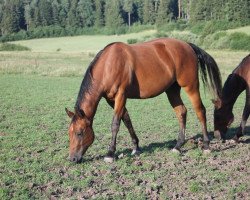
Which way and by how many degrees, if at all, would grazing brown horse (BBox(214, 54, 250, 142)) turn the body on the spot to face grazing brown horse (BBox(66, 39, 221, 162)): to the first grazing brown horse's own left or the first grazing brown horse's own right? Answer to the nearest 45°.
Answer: approximately 45° to the first grazing brown horse's own left

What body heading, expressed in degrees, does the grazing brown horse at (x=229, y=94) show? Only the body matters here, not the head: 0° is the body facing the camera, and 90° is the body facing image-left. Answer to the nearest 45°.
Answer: approximately 90°
